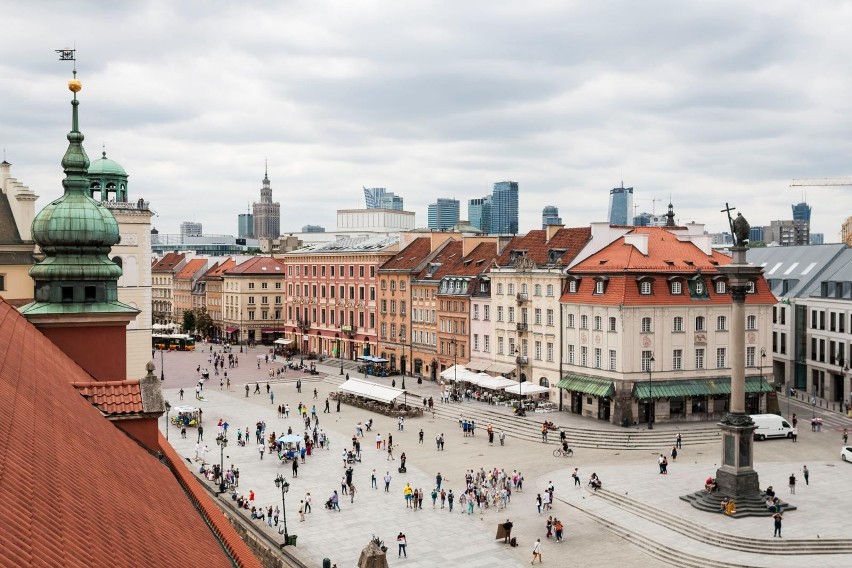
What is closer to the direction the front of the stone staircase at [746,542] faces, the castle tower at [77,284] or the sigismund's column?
the castle tower

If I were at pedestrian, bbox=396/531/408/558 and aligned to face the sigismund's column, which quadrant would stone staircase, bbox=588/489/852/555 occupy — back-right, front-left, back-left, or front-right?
front-right

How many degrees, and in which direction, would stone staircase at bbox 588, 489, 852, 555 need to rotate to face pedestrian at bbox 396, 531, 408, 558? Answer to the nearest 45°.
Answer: approximately 45° to its right

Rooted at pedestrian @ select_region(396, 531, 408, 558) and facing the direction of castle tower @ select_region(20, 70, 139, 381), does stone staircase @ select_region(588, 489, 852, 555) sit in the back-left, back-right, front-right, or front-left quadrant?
back-left

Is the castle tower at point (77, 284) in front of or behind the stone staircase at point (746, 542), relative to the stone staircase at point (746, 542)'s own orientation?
in front

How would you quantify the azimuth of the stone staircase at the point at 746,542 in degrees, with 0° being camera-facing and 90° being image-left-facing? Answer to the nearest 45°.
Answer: approximately 45°
